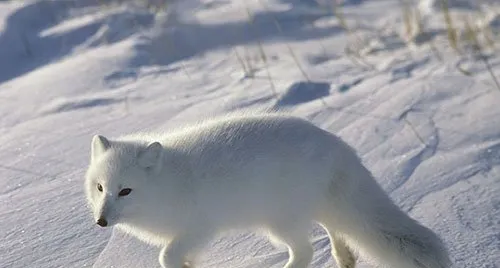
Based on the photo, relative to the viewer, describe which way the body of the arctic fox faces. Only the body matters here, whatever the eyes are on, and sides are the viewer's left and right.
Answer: facing to the left of the viewer
